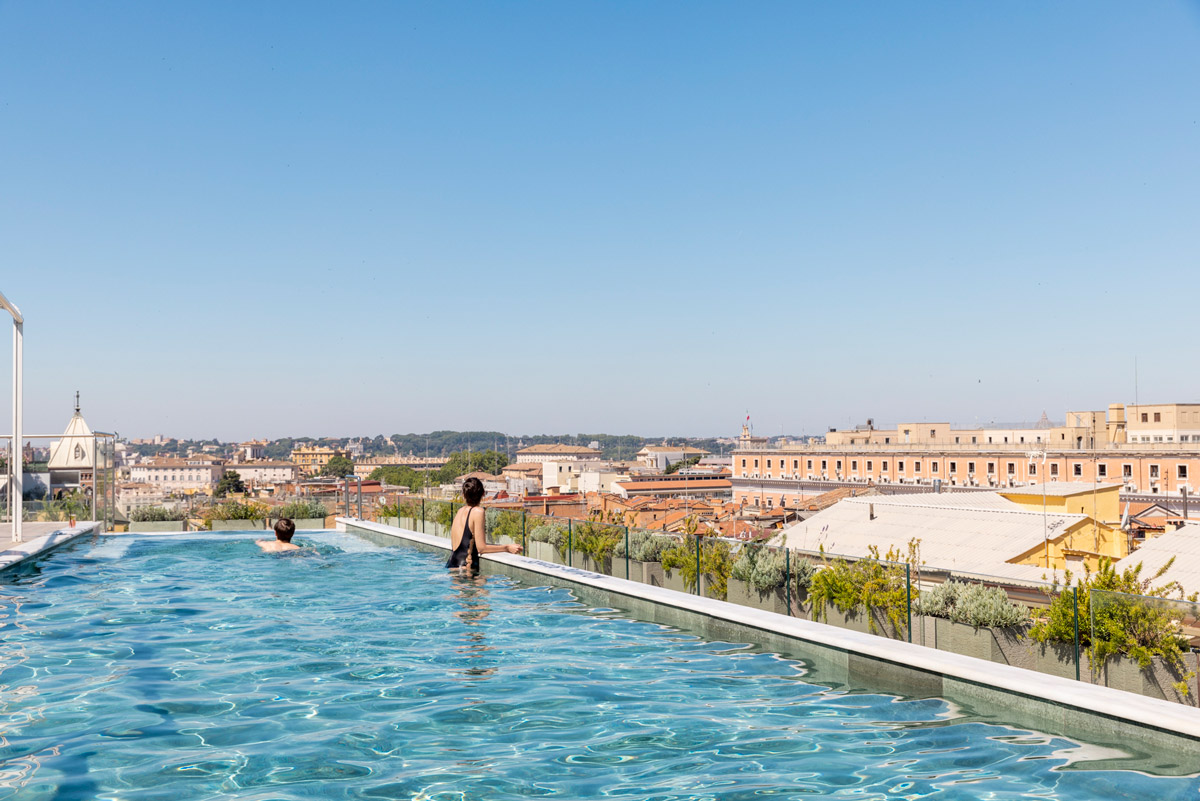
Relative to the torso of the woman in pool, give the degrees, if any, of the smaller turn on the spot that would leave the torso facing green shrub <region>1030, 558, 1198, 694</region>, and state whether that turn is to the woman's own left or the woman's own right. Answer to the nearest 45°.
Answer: approximately 90° to the woman's own right

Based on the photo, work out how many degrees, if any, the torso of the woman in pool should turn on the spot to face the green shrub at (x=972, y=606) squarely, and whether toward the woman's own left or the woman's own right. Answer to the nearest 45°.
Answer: approximately 90° to the woman's own right

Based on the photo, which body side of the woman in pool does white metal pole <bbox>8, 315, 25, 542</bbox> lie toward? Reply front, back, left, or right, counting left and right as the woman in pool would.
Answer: left

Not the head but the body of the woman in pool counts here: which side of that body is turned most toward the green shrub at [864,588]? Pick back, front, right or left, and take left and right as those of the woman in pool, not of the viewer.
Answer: right

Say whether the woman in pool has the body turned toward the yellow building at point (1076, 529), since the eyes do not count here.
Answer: yes

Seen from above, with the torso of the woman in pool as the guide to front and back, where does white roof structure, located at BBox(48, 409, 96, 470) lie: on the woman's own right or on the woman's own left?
on the woman's own left

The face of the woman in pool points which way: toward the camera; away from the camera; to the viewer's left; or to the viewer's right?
away from the camera

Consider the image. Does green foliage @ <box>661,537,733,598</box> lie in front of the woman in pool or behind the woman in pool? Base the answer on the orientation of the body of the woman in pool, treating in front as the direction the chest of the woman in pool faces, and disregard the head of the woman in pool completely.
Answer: in front

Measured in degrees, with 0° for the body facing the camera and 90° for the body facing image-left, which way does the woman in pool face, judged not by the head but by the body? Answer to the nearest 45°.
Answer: approximately 225°
